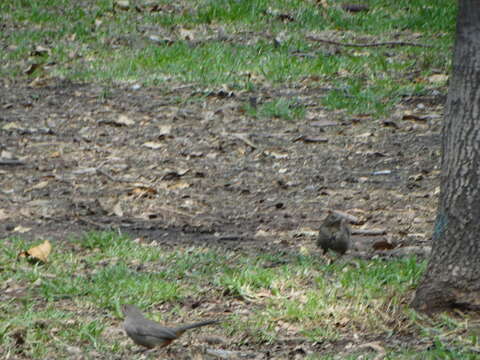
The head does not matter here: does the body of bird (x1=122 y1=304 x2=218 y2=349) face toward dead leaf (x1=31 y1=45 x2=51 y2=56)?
no

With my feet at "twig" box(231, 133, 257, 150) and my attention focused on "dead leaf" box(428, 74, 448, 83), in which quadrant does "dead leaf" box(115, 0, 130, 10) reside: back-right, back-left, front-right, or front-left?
front-left

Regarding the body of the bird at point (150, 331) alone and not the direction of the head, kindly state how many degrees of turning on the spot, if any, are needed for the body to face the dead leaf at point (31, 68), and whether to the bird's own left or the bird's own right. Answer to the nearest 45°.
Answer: approximately 90° to the bird's own right

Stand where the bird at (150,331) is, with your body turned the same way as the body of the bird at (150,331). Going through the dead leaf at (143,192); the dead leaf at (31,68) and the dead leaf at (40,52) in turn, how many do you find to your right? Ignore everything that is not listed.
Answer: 3

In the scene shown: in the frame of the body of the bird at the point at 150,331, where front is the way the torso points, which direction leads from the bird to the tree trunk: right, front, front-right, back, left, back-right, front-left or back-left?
back

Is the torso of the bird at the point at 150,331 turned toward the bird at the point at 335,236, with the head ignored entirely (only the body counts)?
no

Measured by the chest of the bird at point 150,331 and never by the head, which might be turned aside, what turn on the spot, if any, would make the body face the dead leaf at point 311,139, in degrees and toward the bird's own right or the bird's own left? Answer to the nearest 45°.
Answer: approximately 90° to the bird's own right

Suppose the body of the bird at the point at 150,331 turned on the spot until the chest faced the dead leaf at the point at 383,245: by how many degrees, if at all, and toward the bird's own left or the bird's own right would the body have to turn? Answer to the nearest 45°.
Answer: approximately 135° to the bird's own right

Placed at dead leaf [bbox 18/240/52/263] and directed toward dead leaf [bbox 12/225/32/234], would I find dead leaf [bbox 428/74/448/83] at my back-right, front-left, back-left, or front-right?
front-right

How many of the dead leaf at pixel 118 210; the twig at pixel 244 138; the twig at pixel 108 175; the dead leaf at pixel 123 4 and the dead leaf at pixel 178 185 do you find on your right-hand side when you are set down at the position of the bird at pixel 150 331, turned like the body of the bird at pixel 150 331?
5

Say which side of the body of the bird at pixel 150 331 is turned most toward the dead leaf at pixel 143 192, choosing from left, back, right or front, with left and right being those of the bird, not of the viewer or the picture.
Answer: right

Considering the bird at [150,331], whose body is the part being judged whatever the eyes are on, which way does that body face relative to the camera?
to the viewer's left

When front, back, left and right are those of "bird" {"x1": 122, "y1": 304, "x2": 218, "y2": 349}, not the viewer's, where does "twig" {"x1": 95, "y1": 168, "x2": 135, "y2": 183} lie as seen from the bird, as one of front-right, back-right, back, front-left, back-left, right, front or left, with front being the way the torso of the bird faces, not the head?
right

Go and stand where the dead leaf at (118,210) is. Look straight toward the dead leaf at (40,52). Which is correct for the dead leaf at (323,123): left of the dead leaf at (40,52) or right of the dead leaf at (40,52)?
right

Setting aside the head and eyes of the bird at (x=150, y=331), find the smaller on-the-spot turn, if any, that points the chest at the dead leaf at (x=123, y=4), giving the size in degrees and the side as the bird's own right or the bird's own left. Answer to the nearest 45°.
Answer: approximately 90° to the bird's own right

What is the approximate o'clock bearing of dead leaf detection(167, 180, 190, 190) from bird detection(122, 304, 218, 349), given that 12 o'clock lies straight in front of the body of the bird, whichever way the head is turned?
The dead leaf is roughly at 3 o'clock from the bird.

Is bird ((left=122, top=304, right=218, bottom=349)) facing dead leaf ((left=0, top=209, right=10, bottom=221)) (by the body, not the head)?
no

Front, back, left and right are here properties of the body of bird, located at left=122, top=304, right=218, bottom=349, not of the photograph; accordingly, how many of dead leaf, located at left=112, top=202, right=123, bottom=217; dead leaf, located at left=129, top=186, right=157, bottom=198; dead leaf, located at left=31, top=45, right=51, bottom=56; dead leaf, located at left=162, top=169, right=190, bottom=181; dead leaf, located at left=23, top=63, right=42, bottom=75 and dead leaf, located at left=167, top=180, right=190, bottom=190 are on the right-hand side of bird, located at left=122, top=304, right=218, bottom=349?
6

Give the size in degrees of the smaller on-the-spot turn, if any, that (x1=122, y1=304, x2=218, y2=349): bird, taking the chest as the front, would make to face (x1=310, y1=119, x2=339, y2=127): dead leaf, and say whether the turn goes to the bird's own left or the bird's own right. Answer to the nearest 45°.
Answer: approximately 90° to the bird's own right
